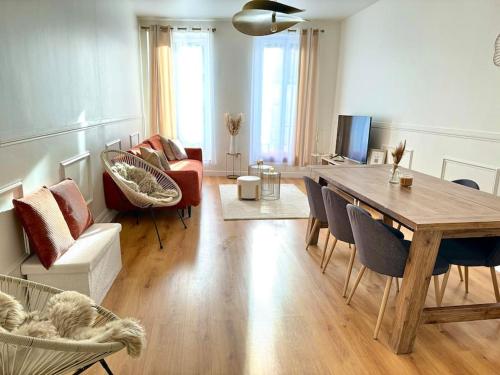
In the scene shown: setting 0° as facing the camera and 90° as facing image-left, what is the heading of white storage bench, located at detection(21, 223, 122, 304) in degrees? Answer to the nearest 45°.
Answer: approximately 315°

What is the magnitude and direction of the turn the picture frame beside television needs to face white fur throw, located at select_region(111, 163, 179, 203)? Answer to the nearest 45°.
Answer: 0° — it already faces it

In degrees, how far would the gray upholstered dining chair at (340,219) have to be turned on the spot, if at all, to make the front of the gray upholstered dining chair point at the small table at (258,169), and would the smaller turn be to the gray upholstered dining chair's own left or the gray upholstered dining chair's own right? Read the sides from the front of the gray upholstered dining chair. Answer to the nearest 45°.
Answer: approximately 90° to the gray upholstered dining chair's own left

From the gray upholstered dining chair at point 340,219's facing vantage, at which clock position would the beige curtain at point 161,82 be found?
The beige curtain is roughly at 9 o'clock from the gray upholstered dining chair.

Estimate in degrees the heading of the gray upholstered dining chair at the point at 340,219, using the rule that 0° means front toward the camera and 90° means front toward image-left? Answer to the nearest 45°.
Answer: approximately 225°

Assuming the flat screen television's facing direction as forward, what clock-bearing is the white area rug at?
The white area rug is roughly at 12 o'clock from the flat screen television.

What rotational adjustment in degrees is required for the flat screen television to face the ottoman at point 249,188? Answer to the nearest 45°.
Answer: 0° — it already faces it

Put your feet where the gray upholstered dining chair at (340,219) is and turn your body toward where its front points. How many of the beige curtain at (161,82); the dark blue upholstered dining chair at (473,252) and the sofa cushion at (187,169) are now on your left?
2

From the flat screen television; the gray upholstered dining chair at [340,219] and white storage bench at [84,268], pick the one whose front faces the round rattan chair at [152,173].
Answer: the flat screen television

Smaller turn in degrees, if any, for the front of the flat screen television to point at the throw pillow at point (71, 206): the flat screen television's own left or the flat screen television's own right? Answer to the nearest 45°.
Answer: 0° — it already faces it
